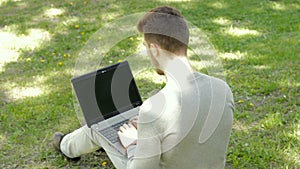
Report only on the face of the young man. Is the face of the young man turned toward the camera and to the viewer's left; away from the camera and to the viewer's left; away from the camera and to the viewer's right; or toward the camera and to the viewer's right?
away from the camera and to the viewer's left

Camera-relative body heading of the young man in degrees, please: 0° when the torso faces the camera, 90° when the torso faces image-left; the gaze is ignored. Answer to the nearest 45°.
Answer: approximately 135°
